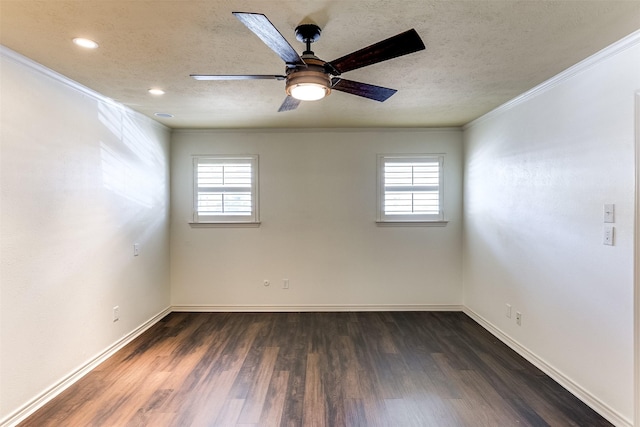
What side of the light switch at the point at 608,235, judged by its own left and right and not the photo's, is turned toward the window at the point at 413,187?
right

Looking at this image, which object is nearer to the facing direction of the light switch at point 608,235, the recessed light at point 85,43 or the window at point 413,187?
the recessed light

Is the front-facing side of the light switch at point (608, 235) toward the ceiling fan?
yes

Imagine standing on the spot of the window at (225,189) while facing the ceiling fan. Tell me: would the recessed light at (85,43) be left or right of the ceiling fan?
right

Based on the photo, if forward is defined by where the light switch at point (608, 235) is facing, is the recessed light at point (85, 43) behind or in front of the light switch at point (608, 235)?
in front

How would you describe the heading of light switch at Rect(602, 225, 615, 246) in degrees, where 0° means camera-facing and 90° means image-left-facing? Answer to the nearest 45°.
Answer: approximately 45°

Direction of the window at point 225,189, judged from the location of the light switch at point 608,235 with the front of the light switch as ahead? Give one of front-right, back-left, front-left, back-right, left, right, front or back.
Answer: front-right
